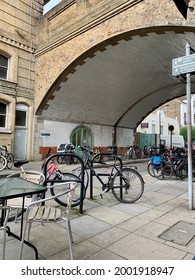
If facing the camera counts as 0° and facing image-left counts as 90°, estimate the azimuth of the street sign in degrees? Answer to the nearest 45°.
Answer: approximately 45°

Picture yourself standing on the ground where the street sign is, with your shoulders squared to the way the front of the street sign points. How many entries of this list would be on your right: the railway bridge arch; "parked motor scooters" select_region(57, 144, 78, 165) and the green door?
3

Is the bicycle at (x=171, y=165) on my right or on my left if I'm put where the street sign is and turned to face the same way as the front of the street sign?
on my right

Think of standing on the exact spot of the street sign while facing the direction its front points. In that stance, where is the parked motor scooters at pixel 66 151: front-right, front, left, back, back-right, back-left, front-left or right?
right

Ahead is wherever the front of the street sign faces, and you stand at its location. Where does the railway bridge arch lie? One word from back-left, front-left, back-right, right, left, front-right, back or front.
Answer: right
